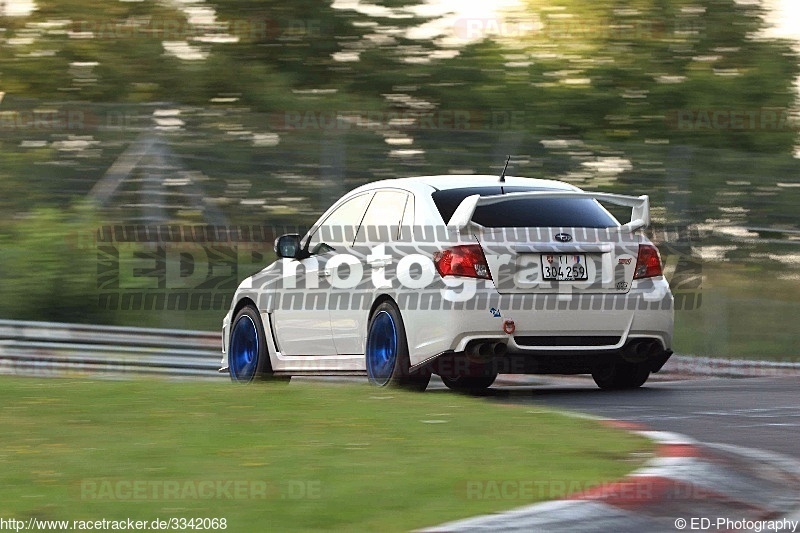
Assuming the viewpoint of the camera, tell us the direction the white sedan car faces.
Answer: facing away from the viewer and to the left of the viewer
